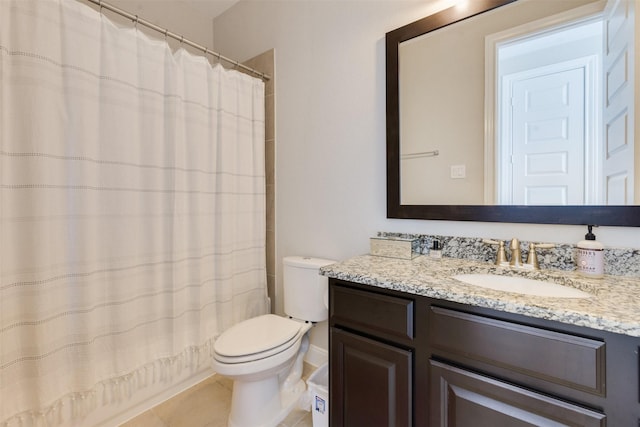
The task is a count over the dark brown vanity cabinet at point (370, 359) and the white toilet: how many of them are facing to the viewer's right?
0

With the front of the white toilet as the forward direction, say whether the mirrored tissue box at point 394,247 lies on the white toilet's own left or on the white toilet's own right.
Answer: on the white toilet's own left

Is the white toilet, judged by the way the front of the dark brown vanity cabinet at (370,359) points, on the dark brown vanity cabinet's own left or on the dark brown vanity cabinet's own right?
on the dark brown vanity cabinet's own right

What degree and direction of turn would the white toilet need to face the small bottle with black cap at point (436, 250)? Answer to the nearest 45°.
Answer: approximately 135° to its left

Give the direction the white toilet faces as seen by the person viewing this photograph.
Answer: facing the viewer and to the left of the viewer

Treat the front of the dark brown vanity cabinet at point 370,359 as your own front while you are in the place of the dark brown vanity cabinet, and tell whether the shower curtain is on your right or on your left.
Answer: on your right

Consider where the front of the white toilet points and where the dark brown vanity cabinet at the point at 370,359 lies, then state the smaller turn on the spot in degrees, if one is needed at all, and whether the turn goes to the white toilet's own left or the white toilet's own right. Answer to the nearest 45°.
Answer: approximately 90° to the white toilet's own left

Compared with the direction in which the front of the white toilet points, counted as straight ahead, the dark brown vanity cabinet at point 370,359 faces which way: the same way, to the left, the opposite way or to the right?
the same way

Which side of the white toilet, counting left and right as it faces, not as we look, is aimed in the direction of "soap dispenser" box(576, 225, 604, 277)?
left
